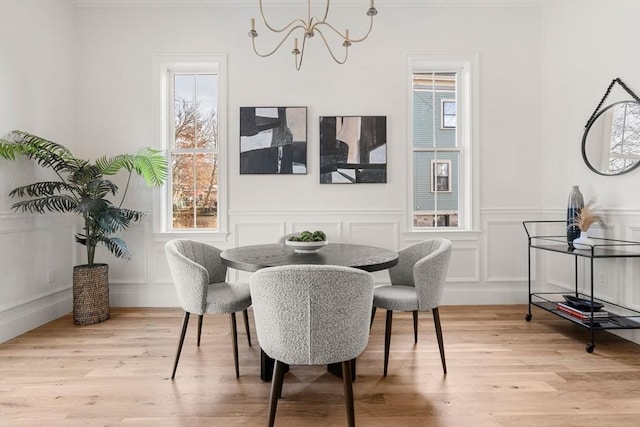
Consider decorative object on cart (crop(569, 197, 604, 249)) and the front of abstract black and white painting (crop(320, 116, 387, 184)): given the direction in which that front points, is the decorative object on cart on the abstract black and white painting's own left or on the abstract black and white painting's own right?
on the abstract black and white painting's own left

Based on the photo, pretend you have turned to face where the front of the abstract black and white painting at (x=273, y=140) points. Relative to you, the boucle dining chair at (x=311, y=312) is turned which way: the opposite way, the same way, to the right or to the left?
the opposite way

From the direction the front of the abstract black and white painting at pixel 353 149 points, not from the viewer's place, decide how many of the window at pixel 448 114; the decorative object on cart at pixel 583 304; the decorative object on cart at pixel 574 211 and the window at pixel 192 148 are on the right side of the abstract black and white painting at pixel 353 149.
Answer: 1

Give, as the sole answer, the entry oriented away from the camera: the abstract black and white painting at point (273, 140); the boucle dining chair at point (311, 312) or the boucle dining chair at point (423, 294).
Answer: the boucle dining chair at point (311, 312)

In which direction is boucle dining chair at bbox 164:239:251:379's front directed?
to the viewer's right

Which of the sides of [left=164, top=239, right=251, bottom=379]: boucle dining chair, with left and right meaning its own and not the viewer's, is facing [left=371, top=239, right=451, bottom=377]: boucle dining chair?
front

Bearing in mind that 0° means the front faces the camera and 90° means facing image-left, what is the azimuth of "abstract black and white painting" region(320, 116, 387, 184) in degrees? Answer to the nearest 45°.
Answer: approximately 0°

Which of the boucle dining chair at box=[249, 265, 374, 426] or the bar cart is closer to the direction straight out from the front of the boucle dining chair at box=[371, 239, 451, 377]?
the boucle dining chair

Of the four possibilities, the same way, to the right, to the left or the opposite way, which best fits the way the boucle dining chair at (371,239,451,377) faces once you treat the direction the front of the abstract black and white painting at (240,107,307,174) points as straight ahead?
to the right

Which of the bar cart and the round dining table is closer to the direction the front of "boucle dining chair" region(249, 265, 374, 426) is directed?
the round dining table

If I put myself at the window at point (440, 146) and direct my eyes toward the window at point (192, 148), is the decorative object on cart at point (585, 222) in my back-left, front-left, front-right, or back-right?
back-left

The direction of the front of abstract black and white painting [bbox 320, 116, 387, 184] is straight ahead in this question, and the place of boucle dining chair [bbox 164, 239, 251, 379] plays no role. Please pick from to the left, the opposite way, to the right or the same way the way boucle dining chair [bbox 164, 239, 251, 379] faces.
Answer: to the left

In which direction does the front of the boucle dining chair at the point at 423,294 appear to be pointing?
to the viewer's left

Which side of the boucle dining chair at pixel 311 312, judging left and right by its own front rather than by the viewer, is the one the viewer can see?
back
